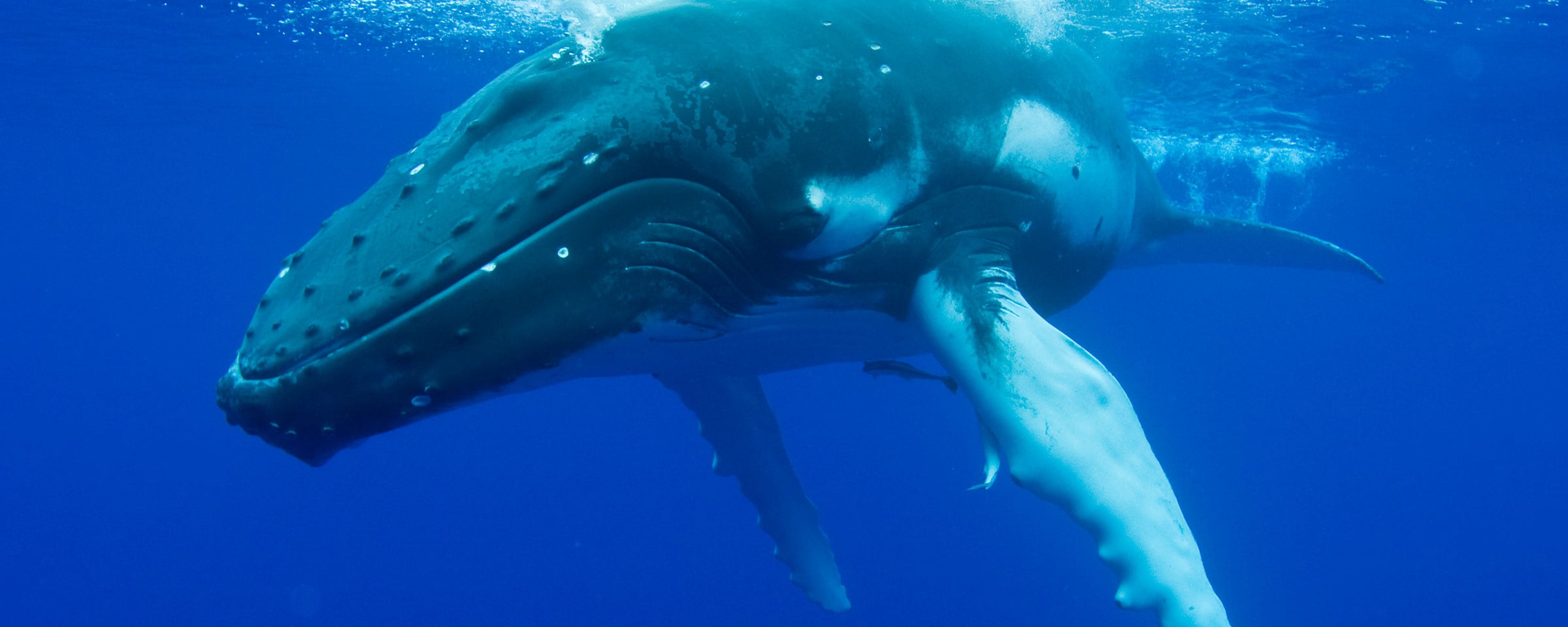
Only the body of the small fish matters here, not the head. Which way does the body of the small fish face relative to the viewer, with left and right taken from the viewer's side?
facing to the left of the viewer
